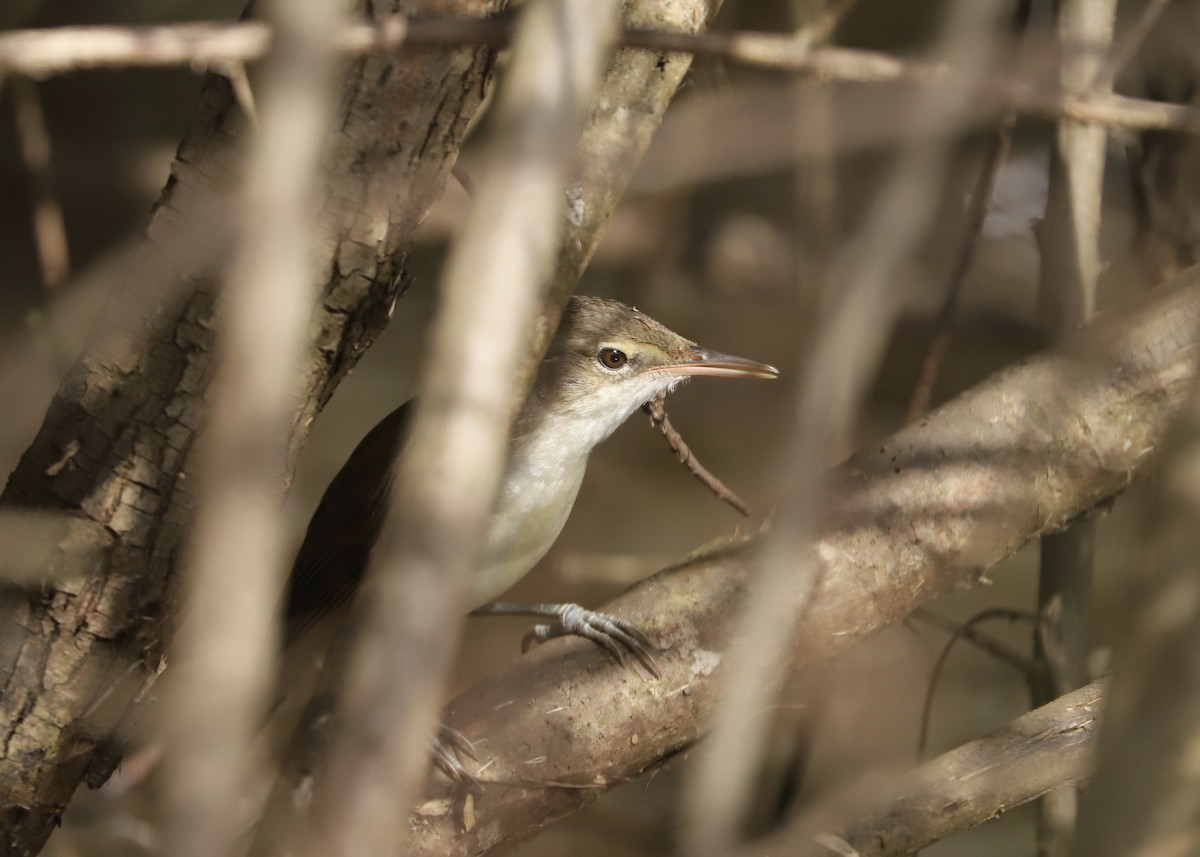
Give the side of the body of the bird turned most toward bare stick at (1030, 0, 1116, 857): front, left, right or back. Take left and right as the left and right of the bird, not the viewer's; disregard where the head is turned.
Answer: front

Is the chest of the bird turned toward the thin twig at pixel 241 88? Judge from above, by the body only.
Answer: no

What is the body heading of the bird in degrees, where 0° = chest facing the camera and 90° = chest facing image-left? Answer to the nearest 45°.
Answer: approximately 270°

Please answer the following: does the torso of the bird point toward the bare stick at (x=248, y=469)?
no

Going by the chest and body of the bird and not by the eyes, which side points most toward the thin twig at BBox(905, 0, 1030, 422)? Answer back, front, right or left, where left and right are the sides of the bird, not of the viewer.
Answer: front

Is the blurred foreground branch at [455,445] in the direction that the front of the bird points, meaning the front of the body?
no

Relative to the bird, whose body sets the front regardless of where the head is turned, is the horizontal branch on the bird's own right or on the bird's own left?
on the bird's own right

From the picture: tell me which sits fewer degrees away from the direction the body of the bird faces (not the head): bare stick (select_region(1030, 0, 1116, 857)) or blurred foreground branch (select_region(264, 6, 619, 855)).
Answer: the bare stick
